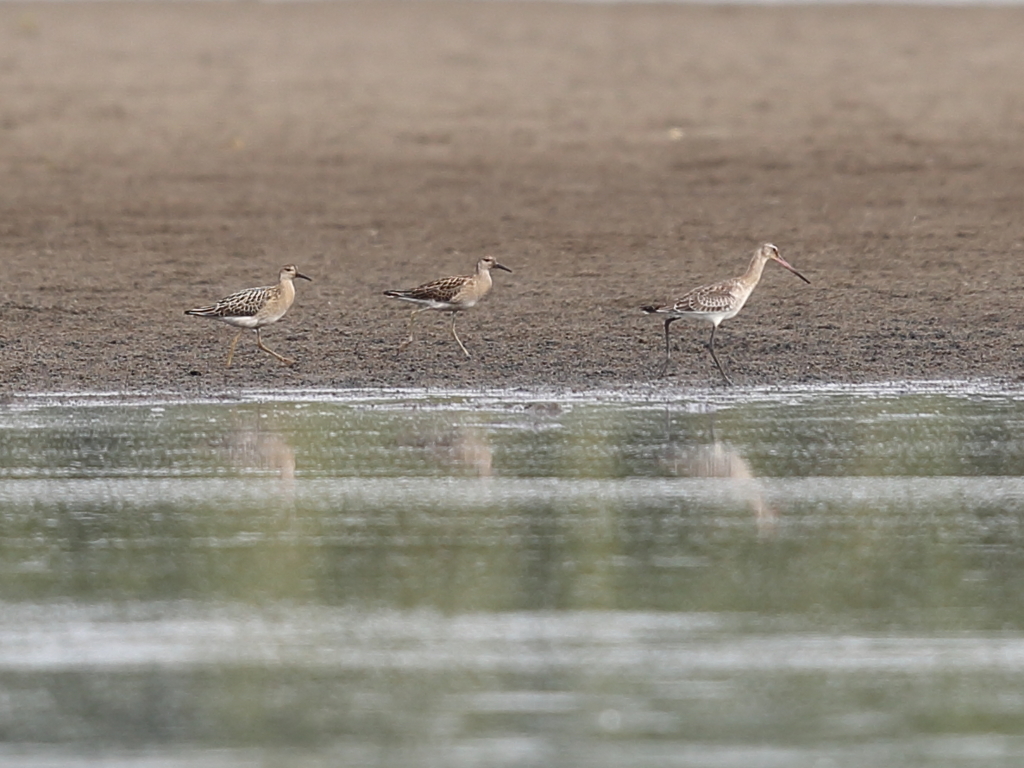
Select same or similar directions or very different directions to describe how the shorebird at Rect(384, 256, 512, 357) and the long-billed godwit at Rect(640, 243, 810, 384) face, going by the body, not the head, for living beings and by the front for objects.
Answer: same or similar directions

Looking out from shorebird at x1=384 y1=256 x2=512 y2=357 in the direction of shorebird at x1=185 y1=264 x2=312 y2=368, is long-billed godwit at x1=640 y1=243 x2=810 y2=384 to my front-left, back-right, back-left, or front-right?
back-left

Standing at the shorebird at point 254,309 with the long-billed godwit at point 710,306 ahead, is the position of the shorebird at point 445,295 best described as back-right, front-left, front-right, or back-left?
front-left

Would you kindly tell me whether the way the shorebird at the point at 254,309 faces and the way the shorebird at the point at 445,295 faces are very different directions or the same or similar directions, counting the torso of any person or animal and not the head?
same or similar directions

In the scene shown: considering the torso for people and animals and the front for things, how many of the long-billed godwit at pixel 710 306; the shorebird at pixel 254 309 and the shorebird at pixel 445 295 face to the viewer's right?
3

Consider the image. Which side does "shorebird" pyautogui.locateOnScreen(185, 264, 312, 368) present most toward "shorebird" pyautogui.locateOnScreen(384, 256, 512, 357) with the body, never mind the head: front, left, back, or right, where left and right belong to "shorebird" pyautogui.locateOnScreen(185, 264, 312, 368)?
front

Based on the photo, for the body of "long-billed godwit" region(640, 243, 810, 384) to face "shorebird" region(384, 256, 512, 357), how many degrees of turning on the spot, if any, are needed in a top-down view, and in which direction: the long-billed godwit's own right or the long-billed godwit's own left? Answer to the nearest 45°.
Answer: approximately 180°

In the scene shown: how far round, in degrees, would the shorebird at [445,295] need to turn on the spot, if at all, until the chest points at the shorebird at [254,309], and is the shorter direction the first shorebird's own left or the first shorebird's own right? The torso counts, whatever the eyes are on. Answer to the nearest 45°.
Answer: approximately 180°

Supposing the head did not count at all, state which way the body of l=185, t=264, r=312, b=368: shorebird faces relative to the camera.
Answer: to the viewer's right

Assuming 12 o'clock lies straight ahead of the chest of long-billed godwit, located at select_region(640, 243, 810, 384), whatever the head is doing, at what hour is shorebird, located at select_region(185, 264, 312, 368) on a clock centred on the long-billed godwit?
The shorebird is roughly at 6 o'clock from the long-billed godwit.

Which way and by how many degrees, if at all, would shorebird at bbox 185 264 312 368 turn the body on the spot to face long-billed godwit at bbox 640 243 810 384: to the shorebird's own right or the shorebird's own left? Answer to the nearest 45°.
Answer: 0° — it already faces it

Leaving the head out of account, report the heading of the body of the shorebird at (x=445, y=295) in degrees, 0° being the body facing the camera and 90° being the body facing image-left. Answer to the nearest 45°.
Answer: approximately 270°

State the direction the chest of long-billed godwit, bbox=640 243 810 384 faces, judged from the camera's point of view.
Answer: to the viewer's right
